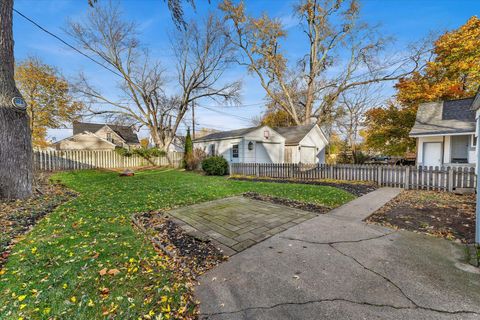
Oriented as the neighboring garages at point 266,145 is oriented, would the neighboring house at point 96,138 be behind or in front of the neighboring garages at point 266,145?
behind

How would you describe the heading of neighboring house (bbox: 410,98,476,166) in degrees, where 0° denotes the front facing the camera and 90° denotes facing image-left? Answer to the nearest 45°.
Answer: approximately 0°

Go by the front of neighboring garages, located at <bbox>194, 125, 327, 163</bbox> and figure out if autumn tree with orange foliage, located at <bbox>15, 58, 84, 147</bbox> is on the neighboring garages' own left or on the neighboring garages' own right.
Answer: on the neighboring garages' own right

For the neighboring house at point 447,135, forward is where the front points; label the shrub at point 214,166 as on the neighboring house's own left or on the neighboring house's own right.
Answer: on the neighboring house's own right

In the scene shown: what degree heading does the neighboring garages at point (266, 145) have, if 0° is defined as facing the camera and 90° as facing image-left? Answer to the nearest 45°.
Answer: approximately 315°

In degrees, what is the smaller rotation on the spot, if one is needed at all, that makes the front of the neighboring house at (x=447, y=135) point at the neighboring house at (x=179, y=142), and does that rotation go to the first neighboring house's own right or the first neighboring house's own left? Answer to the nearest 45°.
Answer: approximately 90° to the first neighboring house's own right

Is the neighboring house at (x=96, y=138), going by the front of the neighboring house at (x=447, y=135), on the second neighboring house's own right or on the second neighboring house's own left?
on the second neighboring house's own right
